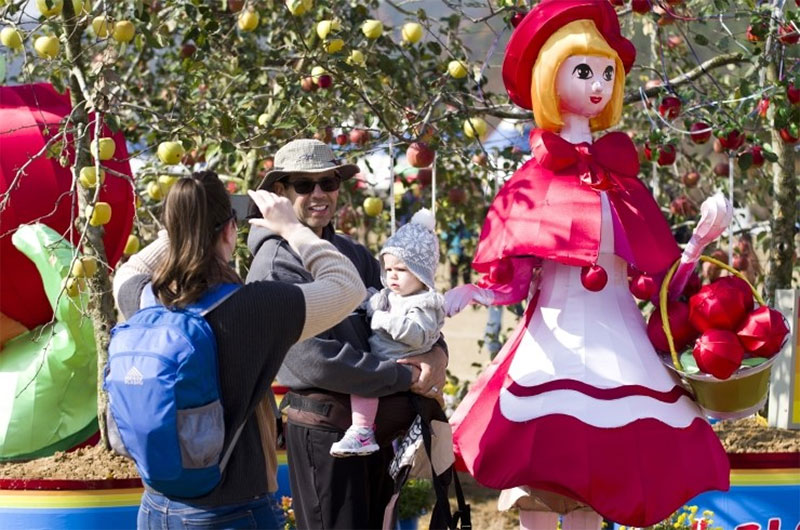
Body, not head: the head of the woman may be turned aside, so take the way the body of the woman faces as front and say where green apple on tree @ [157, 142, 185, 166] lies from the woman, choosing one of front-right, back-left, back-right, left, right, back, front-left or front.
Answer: front-left

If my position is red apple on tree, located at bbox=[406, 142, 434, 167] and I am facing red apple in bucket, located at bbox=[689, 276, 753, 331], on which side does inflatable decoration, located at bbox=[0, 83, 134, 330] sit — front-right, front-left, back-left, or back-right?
back-right

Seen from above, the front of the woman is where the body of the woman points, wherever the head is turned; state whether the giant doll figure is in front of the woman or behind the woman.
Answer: in front

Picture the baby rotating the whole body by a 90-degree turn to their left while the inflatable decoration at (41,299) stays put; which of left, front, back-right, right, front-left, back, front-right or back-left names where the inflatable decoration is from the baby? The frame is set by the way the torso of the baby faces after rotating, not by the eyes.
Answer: back

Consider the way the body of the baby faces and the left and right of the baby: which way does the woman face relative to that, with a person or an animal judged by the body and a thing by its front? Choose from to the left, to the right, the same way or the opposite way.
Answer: the opposite way

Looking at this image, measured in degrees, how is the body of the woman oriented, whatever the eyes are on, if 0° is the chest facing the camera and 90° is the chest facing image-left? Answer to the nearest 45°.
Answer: approximately 225°

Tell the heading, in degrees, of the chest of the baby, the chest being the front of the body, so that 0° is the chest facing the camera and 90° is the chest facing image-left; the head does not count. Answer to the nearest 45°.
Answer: approximately 45°

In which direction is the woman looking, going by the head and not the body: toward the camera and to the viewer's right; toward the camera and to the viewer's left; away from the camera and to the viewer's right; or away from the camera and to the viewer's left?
away from the camera and to the viewer's right

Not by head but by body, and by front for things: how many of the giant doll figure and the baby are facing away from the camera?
0
